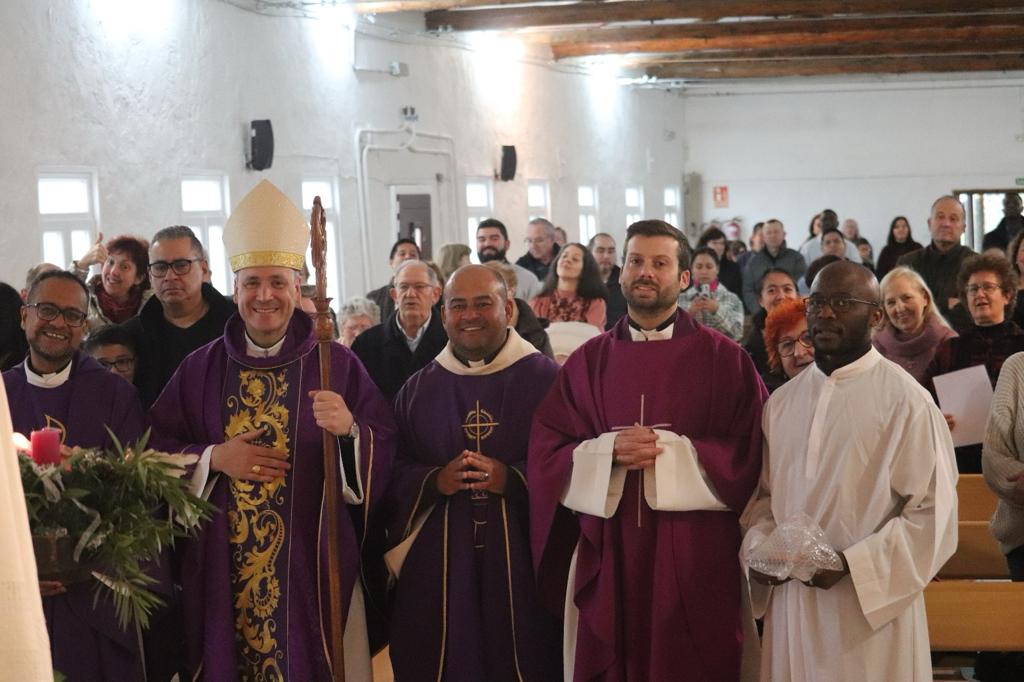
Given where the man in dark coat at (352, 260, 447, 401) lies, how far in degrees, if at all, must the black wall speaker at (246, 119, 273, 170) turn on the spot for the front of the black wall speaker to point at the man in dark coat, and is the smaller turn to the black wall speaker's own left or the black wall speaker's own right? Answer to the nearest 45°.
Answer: approximately 45° to the black wall speaker's own right

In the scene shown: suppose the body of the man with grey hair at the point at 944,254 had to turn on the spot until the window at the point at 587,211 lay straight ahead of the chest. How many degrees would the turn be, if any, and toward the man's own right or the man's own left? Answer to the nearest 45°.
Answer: approximately 135° to the man's own right

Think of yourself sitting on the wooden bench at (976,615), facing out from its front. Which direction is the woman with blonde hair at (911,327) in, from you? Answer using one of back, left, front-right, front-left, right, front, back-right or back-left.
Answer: back

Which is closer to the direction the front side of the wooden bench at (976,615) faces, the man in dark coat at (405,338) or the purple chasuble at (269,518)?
the purple chasuble

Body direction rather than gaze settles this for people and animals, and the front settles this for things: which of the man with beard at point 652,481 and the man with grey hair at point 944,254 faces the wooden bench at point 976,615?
the man with grey hair

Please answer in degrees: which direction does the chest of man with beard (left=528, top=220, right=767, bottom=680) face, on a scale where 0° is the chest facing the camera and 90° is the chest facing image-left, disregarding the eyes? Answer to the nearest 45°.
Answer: approximately 0°

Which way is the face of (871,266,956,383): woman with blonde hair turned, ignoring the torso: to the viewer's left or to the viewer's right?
to the viewer's left

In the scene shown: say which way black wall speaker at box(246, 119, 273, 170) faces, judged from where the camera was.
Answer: facing the viewer and to the right of the viewer

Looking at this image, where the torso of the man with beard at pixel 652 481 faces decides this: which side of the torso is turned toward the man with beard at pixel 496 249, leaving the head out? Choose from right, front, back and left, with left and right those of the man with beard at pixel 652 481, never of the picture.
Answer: back

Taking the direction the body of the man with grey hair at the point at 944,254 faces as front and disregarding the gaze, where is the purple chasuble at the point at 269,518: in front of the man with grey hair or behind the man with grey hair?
in front

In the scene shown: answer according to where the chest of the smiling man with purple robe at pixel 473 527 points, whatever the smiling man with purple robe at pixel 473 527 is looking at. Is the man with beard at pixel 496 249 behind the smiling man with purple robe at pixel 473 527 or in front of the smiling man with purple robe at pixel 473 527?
behind
